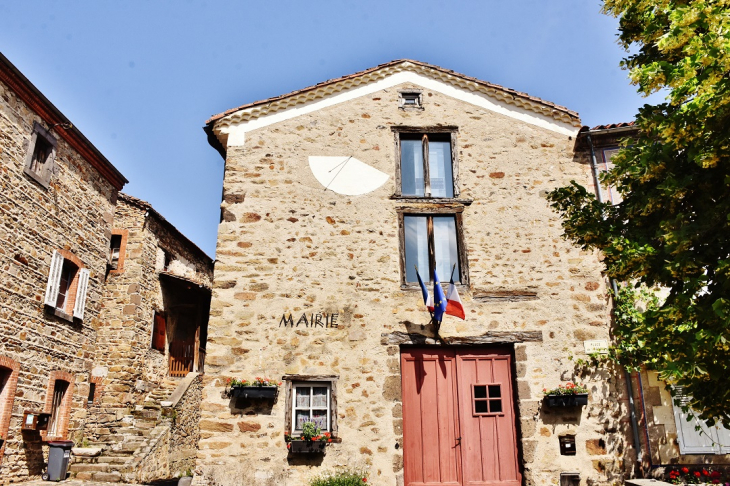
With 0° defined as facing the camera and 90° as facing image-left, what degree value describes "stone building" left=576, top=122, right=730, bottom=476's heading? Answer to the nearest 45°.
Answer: approximately 0°

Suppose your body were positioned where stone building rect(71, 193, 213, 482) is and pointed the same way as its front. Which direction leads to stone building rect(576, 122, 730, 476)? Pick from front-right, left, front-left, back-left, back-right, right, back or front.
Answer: front

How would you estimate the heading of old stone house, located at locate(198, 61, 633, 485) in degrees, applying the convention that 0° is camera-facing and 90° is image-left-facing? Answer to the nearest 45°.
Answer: approximately 0°

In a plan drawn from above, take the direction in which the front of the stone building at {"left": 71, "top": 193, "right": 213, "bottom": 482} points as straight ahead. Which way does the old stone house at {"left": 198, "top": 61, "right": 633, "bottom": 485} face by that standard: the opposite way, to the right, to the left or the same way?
to the right

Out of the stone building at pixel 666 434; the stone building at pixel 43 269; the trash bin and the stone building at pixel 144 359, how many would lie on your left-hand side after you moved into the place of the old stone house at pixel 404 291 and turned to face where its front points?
1

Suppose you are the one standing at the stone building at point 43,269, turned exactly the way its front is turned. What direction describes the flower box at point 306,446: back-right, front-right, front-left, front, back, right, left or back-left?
front

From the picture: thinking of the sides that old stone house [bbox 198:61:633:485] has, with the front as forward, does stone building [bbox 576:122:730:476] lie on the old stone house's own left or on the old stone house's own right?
on the old stone house's own left

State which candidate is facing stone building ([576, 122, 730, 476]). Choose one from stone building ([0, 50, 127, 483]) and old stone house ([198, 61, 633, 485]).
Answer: stone building ([0, 50, 127, 483])

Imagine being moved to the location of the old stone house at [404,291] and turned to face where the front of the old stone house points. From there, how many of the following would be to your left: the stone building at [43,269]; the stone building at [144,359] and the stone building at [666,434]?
1

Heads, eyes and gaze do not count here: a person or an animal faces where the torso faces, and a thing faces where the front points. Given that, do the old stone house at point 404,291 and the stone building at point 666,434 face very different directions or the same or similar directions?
same or similar directions

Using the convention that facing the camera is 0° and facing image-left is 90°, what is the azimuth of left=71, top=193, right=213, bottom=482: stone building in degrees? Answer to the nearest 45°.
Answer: approximately 315°

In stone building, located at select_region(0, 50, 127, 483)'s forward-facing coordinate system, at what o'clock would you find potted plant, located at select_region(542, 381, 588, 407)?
The potted plant is roughly at 12 o'clock from the stone building.

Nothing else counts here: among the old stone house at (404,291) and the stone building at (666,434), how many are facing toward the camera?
2

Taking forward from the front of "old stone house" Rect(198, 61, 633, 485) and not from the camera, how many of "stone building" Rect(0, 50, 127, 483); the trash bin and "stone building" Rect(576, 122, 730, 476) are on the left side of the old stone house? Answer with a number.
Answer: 1

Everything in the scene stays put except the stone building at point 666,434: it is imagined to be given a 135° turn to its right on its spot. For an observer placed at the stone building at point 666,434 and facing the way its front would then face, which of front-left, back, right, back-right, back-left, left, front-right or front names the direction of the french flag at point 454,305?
left

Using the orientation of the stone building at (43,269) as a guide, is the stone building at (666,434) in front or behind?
in front

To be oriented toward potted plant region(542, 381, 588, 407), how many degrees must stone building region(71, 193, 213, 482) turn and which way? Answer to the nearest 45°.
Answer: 0° — it already faces it

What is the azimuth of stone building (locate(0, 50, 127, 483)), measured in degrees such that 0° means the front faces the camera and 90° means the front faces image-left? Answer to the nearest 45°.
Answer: approximately 315°

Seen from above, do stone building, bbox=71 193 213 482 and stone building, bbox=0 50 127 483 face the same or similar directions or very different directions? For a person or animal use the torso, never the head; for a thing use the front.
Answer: same or similar directions

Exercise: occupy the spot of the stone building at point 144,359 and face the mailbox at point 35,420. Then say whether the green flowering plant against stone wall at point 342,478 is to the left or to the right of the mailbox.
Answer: left

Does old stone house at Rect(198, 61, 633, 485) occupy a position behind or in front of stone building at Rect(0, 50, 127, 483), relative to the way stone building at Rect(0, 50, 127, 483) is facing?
in front
